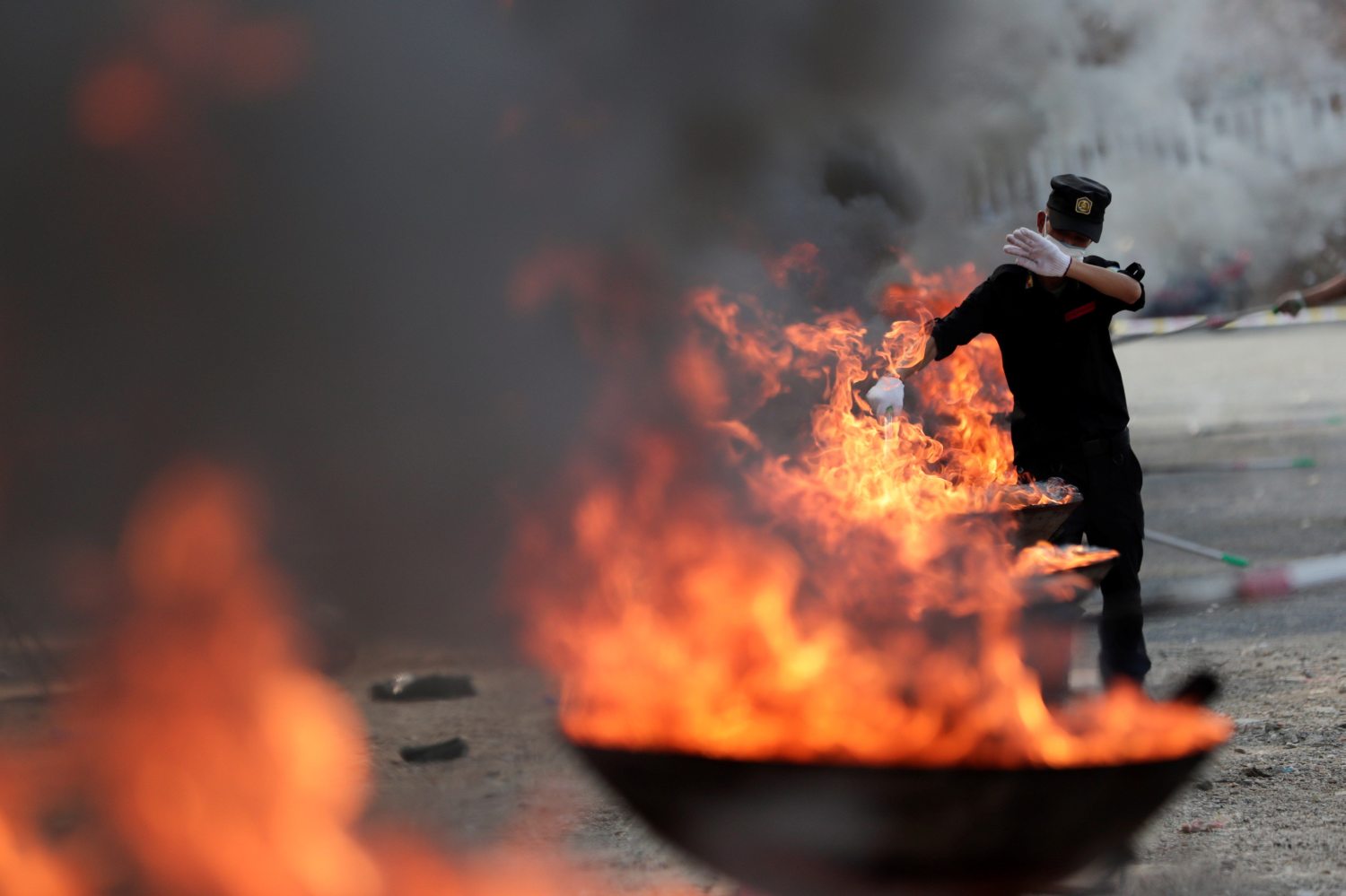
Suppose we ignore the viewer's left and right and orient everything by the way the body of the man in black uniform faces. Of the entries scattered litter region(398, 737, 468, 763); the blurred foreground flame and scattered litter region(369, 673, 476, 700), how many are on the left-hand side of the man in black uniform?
0

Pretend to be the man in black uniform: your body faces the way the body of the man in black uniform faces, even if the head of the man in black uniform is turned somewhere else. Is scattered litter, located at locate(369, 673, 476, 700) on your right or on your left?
on your right

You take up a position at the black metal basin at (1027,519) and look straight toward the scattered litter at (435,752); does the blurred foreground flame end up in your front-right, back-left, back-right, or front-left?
front-left

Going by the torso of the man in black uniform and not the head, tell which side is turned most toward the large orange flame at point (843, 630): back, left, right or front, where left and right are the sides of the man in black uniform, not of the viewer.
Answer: front

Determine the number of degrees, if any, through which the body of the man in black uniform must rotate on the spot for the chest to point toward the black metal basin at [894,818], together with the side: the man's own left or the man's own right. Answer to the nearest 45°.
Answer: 0° — they already face it
